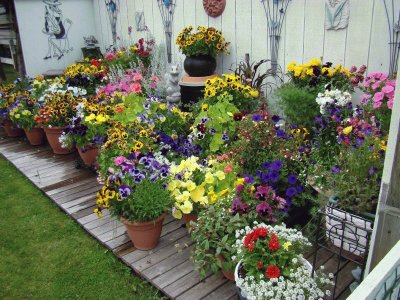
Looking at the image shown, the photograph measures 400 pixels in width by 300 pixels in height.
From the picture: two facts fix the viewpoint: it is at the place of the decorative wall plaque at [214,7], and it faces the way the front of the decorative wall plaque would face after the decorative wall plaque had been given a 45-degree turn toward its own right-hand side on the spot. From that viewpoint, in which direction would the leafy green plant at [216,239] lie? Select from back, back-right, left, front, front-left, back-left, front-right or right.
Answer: front-left

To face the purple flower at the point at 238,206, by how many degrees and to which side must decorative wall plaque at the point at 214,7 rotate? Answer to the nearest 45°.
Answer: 0° — it already faces it

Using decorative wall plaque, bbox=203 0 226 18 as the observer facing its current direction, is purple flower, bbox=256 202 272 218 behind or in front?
in front

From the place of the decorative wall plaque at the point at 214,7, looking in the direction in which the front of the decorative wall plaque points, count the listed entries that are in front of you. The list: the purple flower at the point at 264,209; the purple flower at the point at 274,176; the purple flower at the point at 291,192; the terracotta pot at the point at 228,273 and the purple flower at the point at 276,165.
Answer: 5

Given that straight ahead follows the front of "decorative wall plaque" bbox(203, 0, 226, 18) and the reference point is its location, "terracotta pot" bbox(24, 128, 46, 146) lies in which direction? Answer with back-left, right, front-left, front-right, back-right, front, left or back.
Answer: right

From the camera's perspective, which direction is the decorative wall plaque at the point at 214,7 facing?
toward the camera

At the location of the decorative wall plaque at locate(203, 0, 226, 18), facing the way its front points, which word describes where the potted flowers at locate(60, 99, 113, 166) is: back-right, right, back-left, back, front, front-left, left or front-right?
front-right

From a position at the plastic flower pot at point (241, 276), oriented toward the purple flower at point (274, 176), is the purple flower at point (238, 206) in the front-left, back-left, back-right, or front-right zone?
front-left

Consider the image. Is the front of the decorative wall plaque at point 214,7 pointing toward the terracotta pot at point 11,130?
no

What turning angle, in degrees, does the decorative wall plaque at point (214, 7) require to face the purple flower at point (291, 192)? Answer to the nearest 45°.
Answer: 0° — it already faces it

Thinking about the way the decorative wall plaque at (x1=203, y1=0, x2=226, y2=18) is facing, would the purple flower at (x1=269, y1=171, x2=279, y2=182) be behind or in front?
in front

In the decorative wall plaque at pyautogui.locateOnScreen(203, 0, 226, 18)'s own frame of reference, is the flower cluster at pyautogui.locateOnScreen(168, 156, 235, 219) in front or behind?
in front

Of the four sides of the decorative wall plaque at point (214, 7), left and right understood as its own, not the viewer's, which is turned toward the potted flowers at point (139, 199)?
front

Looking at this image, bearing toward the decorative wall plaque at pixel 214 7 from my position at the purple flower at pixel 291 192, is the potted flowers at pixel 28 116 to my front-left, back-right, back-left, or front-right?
front-left

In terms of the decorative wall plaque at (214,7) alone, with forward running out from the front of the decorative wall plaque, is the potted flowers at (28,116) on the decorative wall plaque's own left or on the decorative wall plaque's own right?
on the decorative wall plaque's own right
